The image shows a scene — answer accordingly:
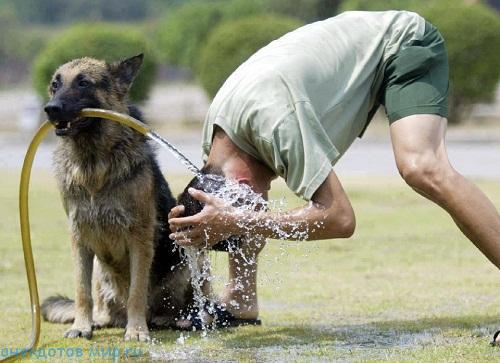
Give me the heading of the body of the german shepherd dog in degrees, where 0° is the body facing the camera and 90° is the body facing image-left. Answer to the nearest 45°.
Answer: approximately 45°
